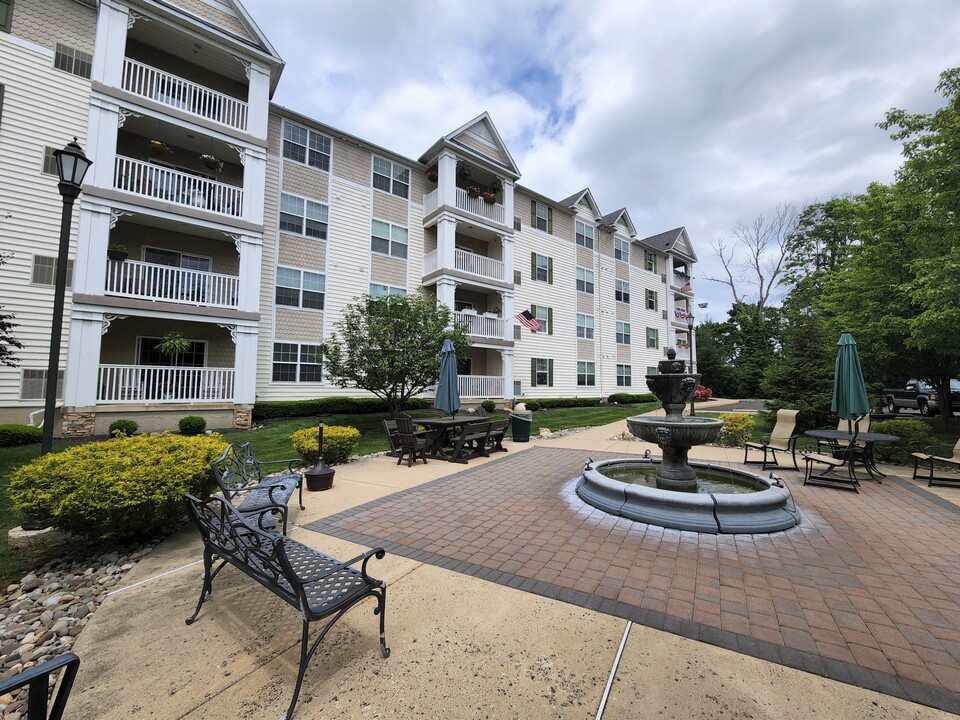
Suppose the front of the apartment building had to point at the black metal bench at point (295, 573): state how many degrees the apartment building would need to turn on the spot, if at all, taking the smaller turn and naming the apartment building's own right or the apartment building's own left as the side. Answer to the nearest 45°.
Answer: approximately 45° to the apartment building's own right

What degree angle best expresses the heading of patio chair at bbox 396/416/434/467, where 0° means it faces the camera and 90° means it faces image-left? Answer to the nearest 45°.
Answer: approximately 225°

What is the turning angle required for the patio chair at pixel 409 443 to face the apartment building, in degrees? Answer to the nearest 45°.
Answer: approximately 90° to its left

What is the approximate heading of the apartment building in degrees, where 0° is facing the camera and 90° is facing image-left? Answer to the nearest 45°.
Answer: approximately 315°

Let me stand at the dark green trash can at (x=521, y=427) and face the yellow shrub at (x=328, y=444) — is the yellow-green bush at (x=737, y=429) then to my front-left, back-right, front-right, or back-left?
back-left

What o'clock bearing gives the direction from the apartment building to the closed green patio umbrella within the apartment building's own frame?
The closed green patio umbrella is roughly at 12 o'clock from the apartment building.

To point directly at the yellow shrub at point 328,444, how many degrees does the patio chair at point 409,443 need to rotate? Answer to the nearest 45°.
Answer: approximately 135° to its left

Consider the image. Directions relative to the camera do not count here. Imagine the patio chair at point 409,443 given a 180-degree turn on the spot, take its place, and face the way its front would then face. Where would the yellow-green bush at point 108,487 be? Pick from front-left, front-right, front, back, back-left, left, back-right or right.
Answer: front
